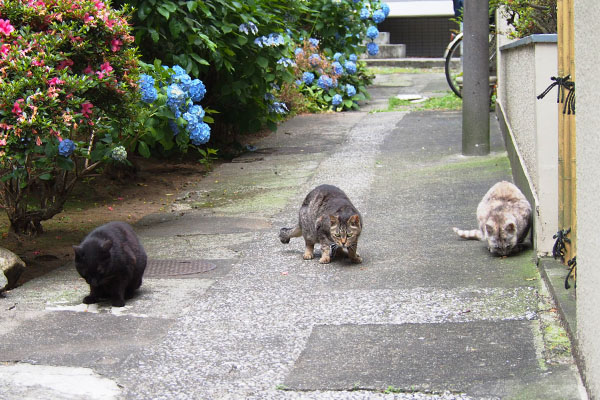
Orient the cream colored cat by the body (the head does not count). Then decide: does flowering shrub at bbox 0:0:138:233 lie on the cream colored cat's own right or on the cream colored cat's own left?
on the cream colored cat's own right

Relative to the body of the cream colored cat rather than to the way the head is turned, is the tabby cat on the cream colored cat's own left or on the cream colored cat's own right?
on the cream colored cat's own right

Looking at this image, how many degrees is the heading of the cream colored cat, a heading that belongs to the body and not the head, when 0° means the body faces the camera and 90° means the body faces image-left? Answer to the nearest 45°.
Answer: approximately 0°

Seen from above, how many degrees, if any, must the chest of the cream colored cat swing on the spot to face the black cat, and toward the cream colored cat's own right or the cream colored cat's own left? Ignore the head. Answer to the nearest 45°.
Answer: approximately 45° to the cream colored cat's own right
